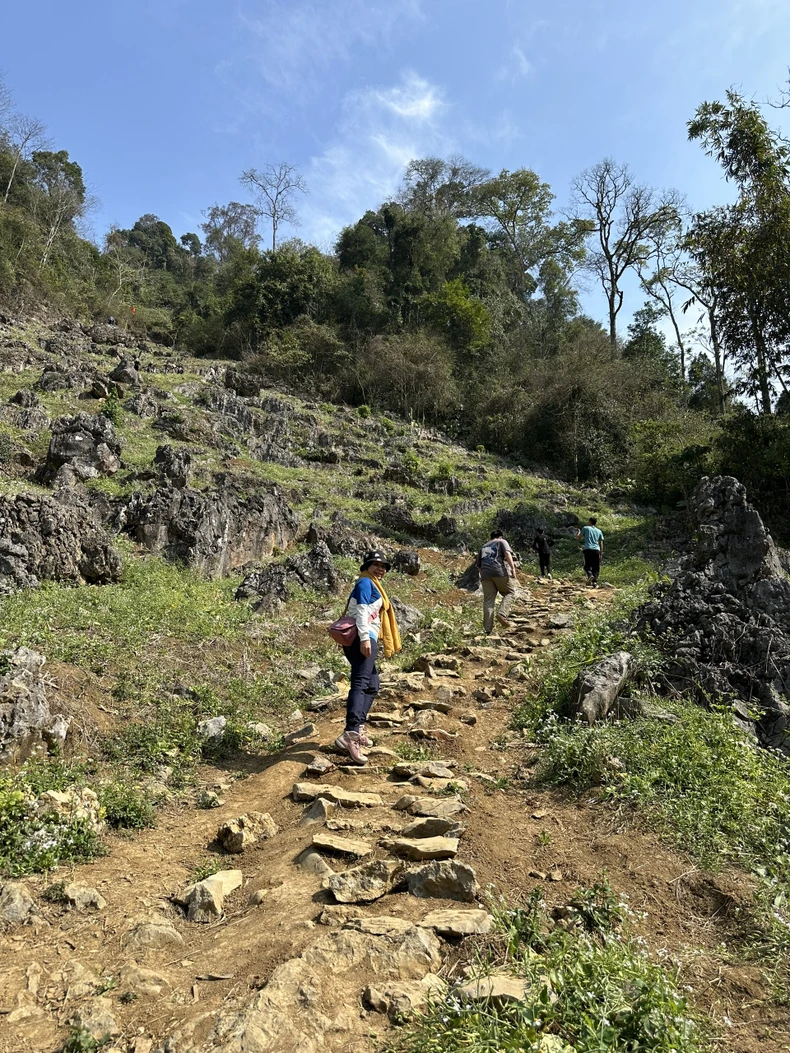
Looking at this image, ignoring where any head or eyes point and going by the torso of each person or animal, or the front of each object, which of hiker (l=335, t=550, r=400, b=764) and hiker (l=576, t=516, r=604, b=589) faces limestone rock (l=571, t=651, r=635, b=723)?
hiker (l=335, t=550, r=400, b=764)

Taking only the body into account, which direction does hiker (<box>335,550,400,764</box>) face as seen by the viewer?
to the viewer's right

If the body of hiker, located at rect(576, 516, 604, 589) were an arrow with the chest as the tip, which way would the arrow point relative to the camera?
away from the camera

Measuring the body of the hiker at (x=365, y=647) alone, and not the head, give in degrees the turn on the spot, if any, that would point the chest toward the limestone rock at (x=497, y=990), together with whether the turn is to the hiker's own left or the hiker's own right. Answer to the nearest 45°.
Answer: approximately 90° to the hiker's own right

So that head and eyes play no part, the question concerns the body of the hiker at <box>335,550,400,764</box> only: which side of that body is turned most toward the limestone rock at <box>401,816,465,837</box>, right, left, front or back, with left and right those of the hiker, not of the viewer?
right

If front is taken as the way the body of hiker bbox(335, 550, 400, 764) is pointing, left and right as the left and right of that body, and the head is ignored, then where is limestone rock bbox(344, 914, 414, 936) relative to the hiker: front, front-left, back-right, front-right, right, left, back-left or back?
right

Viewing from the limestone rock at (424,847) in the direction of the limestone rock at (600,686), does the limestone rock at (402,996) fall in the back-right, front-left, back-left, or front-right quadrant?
back-right

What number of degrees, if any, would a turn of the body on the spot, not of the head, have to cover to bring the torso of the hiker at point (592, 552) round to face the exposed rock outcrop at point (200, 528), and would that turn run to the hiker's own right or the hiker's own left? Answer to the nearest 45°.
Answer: approximately 135° to the hiker's own left

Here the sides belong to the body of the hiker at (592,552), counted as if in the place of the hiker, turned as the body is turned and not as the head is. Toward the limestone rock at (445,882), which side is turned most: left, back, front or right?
back

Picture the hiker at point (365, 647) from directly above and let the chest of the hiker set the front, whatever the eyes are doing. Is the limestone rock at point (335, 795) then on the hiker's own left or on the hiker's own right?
on the hiker's own right

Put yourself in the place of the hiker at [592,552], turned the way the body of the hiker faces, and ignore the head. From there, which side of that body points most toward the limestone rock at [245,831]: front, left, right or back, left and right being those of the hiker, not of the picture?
back

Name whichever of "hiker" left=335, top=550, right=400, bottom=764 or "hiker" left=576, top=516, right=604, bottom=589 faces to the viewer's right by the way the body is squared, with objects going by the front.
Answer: "hiker" left=335, top=550, right=400, bottom=764
